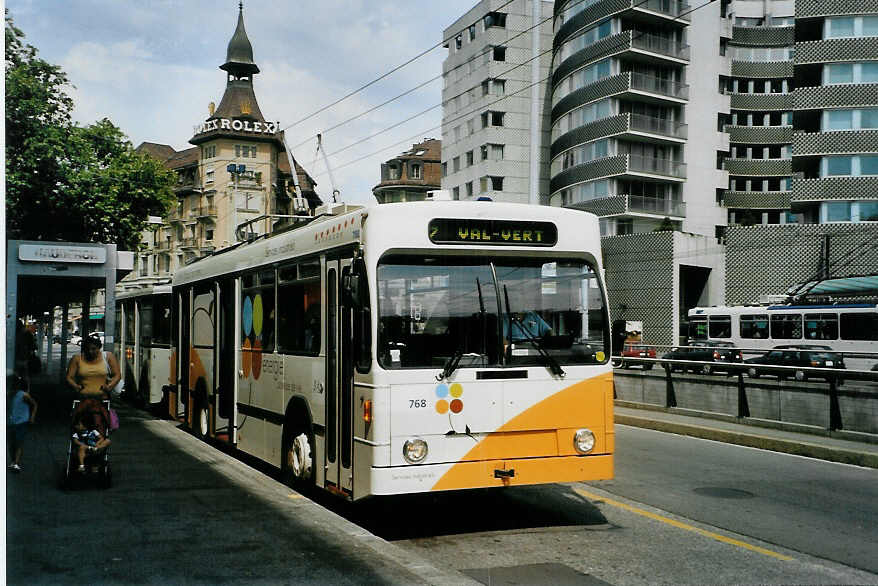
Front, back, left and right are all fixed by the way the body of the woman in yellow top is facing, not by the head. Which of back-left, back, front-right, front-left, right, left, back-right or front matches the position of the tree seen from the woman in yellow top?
back

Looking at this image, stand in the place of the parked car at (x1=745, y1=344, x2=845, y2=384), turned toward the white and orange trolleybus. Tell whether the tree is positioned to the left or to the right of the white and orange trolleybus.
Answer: right

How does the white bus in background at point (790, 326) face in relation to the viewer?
to the viewer's left

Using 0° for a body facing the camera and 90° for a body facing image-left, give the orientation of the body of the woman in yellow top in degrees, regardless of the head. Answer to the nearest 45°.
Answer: approximately 0°

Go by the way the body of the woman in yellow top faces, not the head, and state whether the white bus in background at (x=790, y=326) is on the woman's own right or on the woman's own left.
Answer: on the woman's own left
